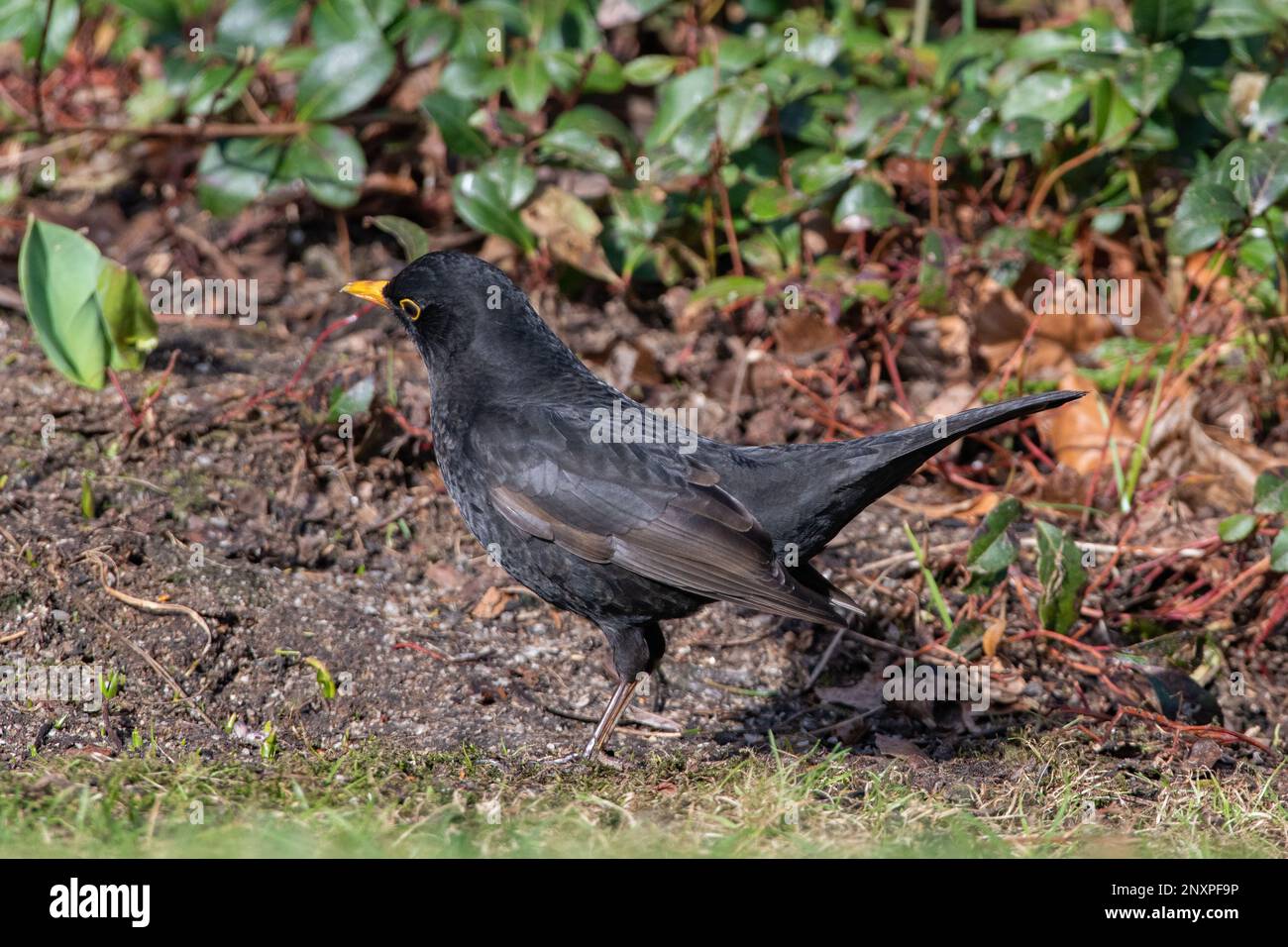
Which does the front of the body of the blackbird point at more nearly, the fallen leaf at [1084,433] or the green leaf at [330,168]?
the green leaf

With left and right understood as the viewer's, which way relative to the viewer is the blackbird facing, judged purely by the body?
facing to the left of the viewer

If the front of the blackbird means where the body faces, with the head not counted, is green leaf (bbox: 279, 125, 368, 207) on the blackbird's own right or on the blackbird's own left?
on the blackbird's own right

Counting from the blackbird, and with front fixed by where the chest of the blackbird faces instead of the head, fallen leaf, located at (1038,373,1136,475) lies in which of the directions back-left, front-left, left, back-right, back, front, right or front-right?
back-right

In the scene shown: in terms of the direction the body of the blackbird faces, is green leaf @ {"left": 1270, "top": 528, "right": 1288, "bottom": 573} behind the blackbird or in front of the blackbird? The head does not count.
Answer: behind

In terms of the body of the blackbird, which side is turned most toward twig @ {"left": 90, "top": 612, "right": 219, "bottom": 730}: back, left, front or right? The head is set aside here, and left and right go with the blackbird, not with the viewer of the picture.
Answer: front

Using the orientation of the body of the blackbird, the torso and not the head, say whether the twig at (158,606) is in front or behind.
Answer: in front

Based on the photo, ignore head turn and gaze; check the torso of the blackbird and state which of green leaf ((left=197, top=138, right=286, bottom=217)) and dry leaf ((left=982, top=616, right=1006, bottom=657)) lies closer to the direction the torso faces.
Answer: the green leaf

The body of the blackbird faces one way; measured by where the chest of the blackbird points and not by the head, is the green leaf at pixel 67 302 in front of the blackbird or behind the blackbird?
in front

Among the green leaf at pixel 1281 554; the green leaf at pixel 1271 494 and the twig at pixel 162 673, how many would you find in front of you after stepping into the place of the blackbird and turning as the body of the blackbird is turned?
1

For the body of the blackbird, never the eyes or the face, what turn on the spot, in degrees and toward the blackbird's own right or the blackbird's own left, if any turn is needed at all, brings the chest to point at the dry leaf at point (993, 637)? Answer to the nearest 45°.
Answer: approximately 135° to the blackbird's own right
